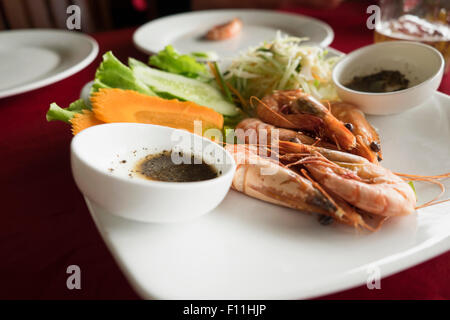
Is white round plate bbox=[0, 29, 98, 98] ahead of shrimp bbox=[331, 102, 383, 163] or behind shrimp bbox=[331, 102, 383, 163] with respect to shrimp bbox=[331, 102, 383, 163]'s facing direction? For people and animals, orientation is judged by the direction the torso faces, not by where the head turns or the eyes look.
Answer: behind

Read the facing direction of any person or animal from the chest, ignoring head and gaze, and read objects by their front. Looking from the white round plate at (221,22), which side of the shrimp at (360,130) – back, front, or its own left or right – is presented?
back

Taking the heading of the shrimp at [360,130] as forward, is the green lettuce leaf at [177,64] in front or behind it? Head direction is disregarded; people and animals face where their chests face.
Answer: behind

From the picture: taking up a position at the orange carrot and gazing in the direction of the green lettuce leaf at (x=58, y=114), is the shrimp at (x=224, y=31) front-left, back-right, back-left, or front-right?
back-right

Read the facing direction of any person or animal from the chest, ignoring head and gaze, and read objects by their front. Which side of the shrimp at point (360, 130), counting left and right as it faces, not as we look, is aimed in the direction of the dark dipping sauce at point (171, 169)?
right

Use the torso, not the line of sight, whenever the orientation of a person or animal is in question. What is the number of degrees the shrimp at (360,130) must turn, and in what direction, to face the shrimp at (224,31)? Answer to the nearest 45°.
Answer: approximately 180°

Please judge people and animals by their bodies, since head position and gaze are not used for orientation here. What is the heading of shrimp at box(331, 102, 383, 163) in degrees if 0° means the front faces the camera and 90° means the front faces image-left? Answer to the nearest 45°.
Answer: approximately 315°

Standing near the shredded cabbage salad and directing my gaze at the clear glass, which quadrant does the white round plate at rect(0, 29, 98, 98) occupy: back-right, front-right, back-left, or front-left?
back-left

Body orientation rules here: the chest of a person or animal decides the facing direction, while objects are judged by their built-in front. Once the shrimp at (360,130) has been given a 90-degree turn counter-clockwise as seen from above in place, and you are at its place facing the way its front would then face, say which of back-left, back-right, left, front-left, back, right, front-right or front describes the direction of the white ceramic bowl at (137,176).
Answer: back
